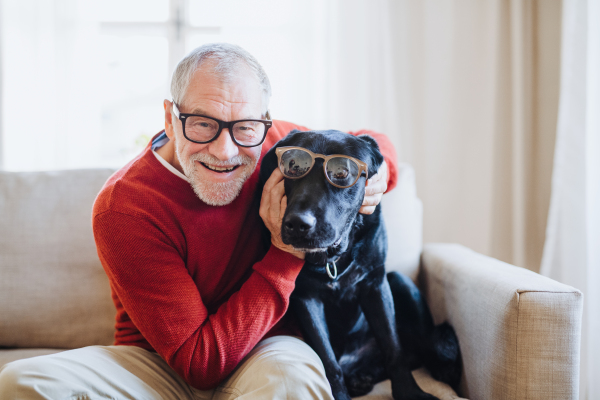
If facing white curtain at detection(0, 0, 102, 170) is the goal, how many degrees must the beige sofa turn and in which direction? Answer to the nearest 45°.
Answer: approximately 135° to its right

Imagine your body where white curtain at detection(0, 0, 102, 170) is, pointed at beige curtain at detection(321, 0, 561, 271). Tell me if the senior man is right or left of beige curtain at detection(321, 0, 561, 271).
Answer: right

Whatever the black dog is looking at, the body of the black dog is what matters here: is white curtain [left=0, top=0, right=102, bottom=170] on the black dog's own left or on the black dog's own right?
on the black dog's own right

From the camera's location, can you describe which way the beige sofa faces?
facing the viewer

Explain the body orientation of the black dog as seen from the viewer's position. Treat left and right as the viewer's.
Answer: facing the viewer and to the left of the viewer

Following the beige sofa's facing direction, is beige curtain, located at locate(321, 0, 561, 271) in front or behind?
behind
